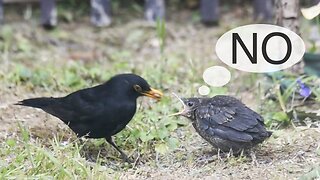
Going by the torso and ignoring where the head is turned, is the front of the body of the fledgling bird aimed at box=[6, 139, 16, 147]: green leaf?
yes

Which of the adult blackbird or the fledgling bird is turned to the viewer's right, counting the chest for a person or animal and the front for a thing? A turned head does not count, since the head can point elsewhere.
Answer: the adult blackbird

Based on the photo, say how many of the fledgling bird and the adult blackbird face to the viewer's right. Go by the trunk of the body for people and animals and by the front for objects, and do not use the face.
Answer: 1

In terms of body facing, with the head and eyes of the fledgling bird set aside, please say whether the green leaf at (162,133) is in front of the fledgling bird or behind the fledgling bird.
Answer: in front

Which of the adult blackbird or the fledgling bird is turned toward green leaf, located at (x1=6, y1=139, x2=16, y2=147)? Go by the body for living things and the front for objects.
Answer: the fledgling bird

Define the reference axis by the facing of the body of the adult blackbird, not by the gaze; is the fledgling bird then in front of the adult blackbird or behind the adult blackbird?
in front

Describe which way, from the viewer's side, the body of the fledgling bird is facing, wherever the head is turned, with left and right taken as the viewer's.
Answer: facing to the left of the viewer

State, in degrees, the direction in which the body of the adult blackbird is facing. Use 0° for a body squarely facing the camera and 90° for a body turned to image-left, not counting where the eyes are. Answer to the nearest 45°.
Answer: approximately 270°

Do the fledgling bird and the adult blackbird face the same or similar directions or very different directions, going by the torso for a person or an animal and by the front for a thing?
very different directions
